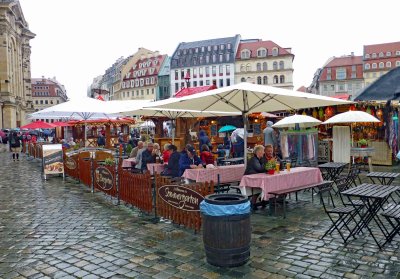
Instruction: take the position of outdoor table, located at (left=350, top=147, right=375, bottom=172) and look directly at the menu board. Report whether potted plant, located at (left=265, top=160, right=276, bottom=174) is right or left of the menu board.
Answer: left

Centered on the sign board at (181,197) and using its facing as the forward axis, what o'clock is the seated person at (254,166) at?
The seated person is roughly at 6 o'clock from the sign board.

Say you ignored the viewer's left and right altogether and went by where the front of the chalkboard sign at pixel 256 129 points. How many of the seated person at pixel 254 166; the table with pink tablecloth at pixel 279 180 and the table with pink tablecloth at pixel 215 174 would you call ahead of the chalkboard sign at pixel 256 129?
3

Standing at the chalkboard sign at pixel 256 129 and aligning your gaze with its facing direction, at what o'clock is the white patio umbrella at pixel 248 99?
The white patio umbrella is roughly at 12 o'clock from the chalkboard sign.

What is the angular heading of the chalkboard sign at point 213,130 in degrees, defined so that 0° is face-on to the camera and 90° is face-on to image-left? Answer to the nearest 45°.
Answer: approximately 0°

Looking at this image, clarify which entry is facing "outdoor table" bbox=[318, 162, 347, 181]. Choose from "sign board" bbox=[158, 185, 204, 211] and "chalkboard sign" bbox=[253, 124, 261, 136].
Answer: the chalkboard sign

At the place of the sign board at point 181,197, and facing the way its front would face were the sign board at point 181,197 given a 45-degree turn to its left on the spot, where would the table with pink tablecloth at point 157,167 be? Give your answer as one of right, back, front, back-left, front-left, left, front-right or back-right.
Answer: back

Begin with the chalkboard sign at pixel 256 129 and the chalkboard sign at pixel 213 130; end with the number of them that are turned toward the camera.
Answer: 2

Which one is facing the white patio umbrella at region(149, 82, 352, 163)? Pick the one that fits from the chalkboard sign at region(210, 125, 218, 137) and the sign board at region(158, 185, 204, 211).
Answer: the chalkboard sign
